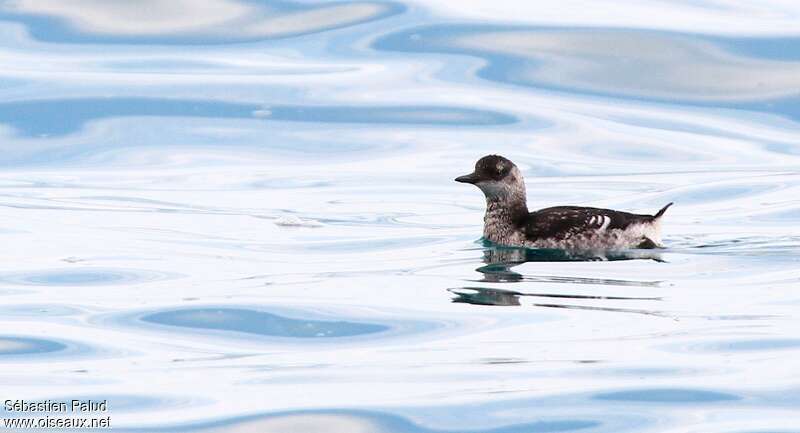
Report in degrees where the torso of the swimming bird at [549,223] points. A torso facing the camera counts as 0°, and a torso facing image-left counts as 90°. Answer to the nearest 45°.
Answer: approximately 90°
